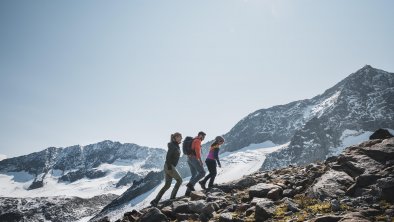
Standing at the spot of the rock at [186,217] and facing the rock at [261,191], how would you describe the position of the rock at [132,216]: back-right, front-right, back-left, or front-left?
back-left

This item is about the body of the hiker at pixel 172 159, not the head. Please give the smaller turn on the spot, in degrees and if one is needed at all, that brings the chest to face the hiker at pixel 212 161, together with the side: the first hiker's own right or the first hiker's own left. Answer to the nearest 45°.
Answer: approximately 45° to the first hiker's own left

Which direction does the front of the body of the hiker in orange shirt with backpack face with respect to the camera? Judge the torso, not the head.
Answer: to the viewer's right

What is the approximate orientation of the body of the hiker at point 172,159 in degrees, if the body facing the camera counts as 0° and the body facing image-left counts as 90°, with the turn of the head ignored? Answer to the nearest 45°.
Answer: approximately 270°

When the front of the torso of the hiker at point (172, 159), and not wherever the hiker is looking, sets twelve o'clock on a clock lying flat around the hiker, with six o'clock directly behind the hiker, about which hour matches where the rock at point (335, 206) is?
The rock is roughly at 2 o'clock from the hiker.
